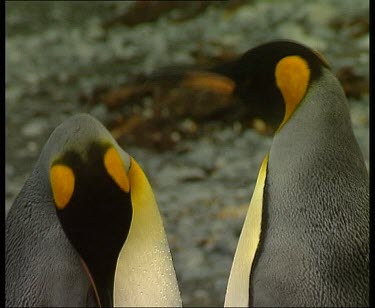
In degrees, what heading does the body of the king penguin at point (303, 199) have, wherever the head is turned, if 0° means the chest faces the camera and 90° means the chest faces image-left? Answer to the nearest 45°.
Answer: approximately 90°
